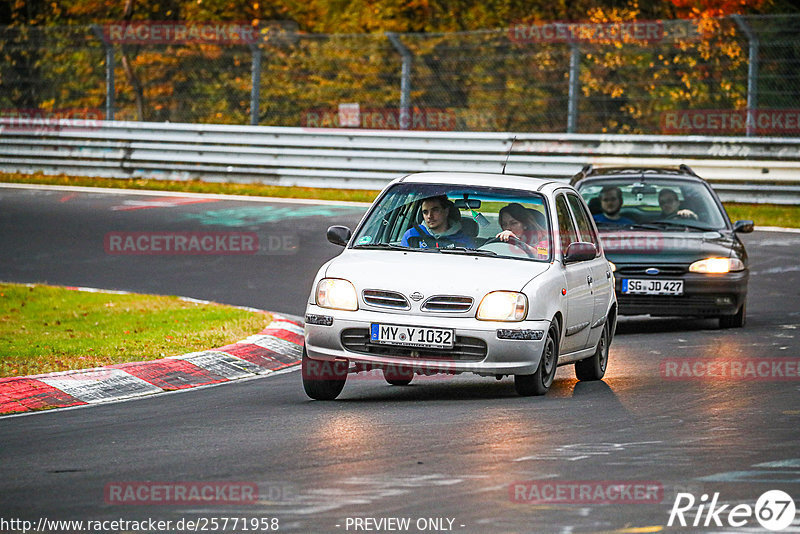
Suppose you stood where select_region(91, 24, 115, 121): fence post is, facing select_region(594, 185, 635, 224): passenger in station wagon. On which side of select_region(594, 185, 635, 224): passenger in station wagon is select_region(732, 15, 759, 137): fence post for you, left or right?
left

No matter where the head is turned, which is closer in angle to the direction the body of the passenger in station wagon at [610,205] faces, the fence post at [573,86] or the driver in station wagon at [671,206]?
the driver in station wagon

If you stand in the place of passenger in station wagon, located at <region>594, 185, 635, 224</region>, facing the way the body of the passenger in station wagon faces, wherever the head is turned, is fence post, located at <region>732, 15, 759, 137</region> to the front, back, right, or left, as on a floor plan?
back

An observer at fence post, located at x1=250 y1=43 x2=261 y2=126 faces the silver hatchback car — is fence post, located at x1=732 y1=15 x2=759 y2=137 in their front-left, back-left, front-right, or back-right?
front-left

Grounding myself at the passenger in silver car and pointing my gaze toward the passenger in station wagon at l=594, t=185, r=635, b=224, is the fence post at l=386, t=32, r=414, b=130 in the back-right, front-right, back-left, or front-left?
front-left

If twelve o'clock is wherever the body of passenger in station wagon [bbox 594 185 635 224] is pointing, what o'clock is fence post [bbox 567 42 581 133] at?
The fence post is roughly at 6 o'clock from the passenger in station wagon.

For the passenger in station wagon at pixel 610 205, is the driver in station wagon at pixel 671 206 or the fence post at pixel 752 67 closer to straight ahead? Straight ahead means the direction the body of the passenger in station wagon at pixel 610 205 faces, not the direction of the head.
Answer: the driver in station wagon

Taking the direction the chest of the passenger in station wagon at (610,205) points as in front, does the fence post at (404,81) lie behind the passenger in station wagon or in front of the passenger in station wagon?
behind

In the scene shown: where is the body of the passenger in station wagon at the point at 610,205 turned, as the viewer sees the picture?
toward the camera

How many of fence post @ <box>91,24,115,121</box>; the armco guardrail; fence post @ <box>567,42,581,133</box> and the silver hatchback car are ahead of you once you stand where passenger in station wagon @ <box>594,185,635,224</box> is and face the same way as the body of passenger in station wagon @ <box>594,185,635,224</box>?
1

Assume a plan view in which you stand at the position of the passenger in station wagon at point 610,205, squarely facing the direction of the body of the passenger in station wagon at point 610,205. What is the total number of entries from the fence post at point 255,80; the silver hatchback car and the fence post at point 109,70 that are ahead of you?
1

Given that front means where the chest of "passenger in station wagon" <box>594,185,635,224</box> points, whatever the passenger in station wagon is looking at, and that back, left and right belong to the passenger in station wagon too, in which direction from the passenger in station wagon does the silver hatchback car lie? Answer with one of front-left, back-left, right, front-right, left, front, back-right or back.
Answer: front

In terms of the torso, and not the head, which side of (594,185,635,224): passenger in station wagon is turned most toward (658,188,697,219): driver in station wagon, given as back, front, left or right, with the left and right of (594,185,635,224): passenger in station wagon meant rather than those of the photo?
left
